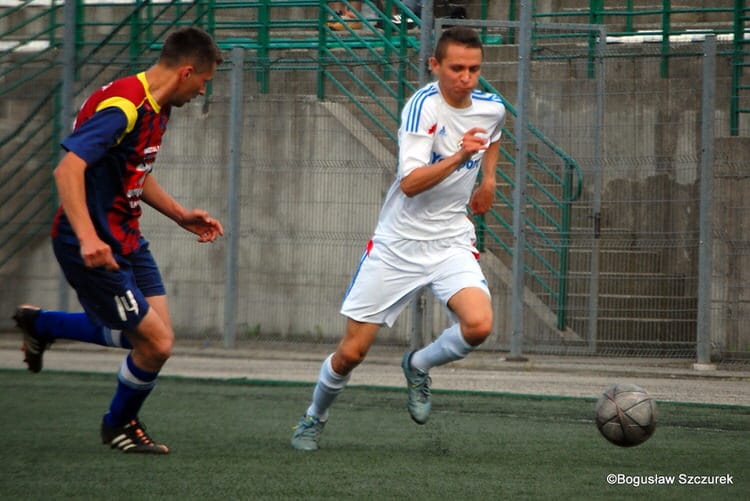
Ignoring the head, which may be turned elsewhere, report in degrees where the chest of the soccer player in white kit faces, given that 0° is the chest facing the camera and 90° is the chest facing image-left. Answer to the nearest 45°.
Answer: approximately 315°

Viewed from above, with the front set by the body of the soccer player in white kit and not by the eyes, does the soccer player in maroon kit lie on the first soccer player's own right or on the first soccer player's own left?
on the first soccer player's own right

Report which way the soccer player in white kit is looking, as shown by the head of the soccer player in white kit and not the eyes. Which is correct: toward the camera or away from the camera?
toward the camera

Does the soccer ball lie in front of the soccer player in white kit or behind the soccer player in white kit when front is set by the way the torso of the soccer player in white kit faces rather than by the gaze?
in front

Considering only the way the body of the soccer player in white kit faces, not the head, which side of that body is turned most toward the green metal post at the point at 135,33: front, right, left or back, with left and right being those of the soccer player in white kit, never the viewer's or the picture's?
back

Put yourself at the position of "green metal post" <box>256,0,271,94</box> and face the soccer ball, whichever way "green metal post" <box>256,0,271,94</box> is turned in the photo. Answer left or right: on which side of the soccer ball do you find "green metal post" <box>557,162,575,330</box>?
left

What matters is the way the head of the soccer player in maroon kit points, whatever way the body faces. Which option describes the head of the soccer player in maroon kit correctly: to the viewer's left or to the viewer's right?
to the viewer's right

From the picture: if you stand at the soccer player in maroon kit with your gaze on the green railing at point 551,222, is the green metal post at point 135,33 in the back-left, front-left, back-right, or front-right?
front-left
